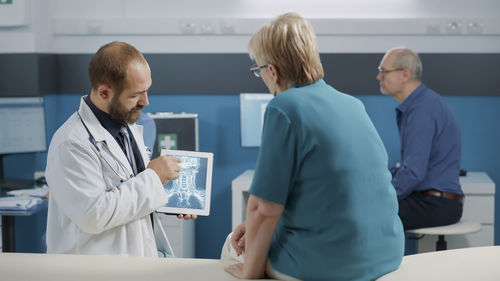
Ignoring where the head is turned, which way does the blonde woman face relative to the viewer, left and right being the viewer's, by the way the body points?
facing away from the viewer and to the left of the viewer

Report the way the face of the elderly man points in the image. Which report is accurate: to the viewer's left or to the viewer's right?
to the viewer's left

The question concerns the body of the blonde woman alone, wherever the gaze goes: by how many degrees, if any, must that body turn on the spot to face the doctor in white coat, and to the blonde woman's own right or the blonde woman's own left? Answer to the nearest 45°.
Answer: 0° — they already face them

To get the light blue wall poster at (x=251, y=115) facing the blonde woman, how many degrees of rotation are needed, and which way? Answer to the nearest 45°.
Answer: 0° — it already faces them

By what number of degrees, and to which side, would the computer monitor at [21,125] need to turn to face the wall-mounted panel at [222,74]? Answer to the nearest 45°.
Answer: approximately 90° to its left

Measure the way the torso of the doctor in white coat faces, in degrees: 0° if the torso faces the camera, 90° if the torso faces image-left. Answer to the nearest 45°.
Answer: approximately 315°

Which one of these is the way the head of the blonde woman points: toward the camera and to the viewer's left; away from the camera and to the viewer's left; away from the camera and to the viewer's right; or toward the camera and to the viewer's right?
away from the camera and to the viewer's left

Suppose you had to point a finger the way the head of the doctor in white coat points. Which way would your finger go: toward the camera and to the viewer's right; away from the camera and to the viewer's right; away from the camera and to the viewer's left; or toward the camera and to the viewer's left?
toward the camera and to the viewer's right

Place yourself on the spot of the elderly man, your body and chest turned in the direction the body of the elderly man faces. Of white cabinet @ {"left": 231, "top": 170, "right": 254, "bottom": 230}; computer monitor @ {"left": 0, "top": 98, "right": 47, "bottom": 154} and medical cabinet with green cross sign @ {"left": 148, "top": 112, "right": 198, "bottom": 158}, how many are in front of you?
3

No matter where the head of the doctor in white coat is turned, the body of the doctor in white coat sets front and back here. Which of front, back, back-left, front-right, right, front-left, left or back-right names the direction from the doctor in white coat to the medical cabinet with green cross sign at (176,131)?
back-left
